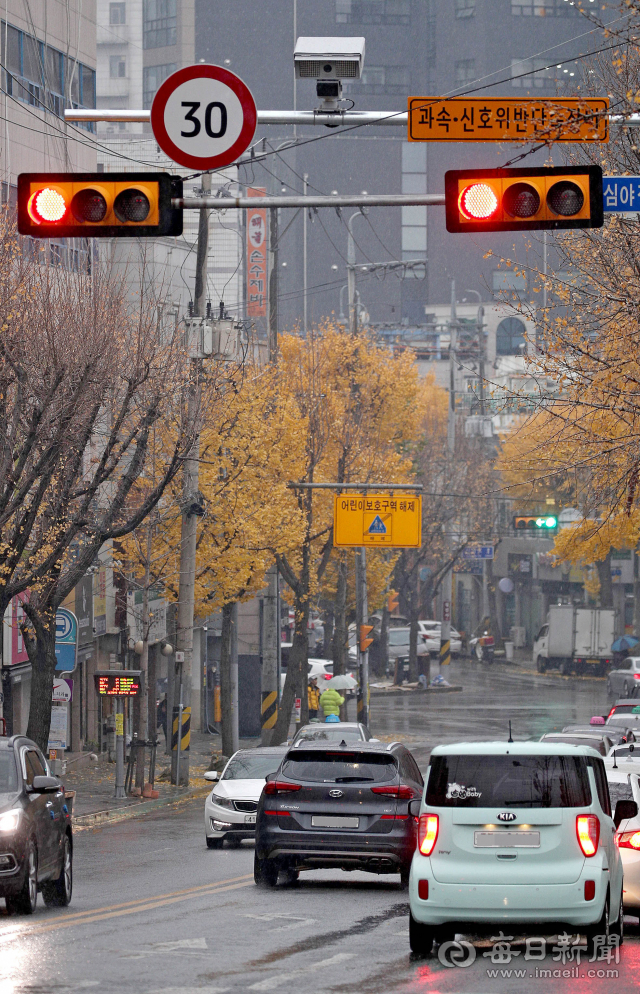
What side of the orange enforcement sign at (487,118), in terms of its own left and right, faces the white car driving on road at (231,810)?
back

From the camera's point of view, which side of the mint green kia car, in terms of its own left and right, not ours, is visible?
back

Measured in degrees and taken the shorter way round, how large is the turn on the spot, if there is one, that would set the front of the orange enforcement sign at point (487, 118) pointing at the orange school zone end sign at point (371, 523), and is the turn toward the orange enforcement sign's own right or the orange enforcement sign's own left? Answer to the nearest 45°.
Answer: approximately 180°

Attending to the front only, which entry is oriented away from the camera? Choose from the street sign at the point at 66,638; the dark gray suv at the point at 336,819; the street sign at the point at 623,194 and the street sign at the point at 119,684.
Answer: the dark gray suv

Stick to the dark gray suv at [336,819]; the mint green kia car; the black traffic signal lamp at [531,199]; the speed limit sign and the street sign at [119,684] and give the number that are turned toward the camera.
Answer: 3

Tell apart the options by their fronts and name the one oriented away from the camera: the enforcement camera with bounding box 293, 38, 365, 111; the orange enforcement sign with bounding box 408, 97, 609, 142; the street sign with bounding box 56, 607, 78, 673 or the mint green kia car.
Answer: the mint green kia car

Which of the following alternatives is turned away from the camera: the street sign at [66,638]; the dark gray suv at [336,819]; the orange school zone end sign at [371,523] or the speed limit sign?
the dark gray suv

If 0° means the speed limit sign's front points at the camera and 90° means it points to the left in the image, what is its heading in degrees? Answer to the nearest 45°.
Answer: approximately 0°
